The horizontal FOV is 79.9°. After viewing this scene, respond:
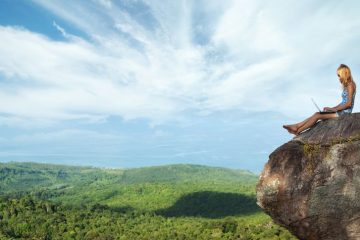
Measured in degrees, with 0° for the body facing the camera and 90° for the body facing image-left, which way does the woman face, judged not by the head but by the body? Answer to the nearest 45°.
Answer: approximately 90°
